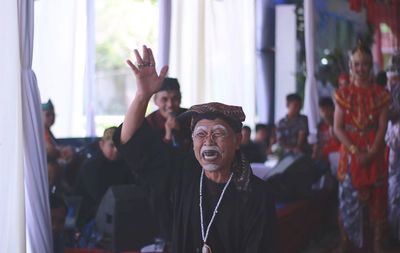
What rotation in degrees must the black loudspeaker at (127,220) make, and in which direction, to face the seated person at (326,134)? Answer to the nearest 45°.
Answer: approximately 90° to its left

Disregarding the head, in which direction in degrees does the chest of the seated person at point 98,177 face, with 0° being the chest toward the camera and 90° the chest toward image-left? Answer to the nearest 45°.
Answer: approximately 315°

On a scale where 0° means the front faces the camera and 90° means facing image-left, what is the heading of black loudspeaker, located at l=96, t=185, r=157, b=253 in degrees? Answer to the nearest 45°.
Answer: approximately 315°
